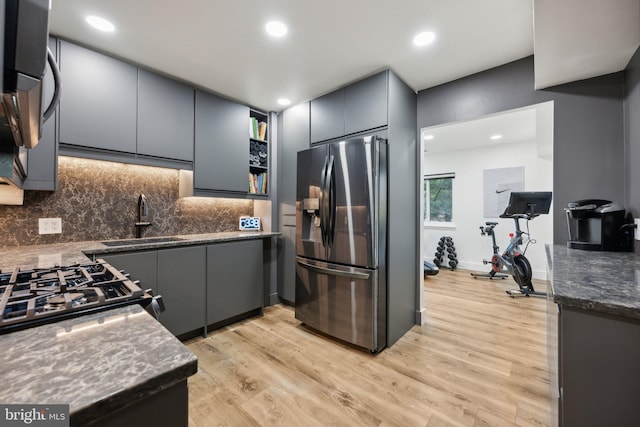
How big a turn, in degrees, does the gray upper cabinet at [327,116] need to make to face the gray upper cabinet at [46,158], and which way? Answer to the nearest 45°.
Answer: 0° — it already faces it

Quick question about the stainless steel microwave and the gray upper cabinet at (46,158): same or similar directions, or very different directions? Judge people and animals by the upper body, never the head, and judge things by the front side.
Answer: same or similar directions

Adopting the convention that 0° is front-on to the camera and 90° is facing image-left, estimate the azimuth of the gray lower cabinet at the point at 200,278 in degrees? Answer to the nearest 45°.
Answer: approximately 315°

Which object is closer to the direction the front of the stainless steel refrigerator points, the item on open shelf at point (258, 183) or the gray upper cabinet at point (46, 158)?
the gray upper cabinet

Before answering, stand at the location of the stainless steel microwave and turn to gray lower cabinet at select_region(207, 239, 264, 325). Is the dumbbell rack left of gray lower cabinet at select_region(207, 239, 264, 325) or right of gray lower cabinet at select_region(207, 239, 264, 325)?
right

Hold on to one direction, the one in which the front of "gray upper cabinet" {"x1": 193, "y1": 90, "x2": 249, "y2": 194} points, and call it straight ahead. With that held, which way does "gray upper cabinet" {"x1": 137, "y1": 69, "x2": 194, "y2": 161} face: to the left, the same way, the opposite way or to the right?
the same way

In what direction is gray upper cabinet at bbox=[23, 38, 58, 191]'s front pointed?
to the viewer's right

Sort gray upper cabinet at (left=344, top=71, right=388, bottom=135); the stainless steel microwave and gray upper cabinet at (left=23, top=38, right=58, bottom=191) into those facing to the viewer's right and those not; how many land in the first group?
2

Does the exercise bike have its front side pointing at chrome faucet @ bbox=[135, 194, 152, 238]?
no

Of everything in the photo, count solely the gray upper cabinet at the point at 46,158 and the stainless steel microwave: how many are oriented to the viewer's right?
2

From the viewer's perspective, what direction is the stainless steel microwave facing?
to the viewer's right

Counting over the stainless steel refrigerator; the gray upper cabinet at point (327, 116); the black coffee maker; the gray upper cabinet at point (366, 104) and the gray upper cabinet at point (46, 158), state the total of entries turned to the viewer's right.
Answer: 1

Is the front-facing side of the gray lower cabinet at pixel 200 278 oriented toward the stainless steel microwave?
no

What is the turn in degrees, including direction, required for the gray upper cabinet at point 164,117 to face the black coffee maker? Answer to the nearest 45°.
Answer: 0° — it already faces it

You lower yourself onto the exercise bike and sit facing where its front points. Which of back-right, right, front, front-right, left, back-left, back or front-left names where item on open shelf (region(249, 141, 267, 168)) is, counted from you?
right

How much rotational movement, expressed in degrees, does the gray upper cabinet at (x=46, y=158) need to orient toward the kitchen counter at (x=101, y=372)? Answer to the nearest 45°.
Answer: approximately 90° to its right

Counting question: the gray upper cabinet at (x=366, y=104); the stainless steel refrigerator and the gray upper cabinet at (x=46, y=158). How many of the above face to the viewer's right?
1
